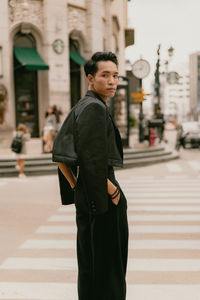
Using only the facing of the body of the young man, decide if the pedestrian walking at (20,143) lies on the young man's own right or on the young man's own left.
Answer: on the young man's own left

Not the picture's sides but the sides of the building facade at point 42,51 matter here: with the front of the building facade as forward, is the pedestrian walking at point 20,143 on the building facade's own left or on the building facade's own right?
on the building facade's own right

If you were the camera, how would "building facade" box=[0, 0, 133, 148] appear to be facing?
facing the viewer and to the right of the viewer
